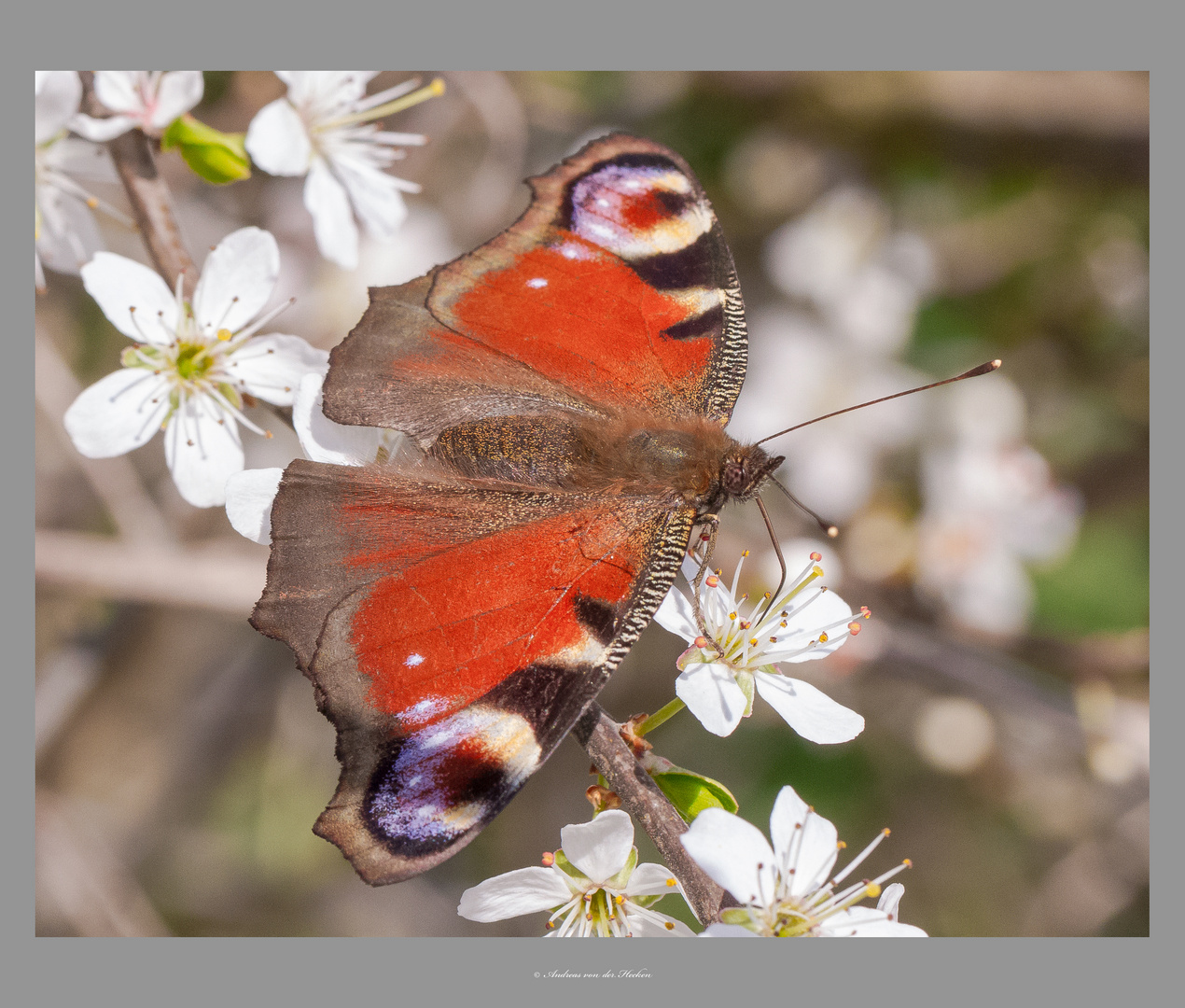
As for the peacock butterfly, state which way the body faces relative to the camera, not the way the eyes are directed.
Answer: to the viewer's right

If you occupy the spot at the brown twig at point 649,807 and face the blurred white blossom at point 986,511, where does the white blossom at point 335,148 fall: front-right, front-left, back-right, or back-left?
front-left
